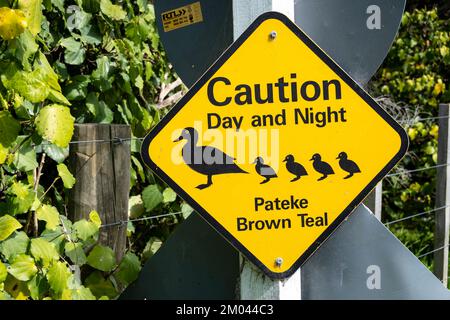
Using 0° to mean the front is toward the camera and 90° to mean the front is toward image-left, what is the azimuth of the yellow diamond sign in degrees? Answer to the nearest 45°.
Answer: approximately 0°

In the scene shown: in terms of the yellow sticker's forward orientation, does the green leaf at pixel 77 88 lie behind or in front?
behind

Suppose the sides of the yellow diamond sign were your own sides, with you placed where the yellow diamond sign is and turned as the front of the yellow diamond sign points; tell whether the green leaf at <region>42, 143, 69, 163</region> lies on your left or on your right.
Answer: on your right

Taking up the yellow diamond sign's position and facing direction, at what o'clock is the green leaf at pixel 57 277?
The green leaf is roughly at 4 o'clock from the yellow diamond sign.

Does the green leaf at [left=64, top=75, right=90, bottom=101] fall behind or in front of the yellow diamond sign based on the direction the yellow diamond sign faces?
behind

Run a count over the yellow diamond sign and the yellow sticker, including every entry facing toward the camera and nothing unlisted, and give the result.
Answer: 2

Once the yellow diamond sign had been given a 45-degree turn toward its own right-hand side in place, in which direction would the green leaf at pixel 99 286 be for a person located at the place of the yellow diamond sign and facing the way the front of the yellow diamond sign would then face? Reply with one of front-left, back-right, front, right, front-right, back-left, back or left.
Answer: right

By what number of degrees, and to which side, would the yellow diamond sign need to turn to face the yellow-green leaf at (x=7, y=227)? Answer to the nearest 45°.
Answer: approximately 90° to its right

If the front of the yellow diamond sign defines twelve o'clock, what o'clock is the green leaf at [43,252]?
The green leaf is roughly at 4 o'clock from the yellow diamond sign.
